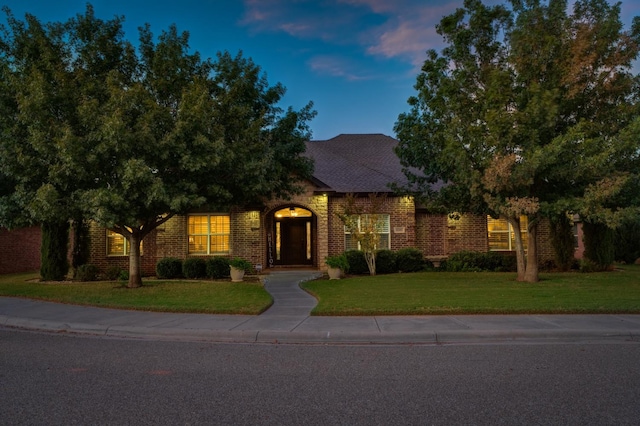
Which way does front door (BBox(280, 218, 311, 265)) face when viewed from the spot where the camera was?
facing the viewer

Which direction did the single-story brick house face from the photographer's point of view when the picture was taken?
facing the viewer

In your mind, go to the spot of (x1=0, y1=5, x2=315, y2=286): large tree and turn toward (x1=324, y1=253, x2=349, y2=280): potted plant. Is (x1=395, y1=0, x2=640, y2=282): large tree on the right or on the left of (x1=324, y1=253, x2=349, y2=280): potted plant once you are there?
right

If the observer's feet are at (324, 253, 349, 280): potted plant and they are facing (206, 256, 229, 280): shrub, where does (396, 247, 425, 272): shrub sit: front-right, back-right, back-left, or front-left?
back-right

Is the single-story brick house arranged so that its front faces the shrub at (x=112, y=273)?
no

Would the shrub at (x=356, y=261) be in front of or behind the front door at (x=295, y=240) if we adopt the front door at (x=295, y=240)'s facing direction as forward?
in front

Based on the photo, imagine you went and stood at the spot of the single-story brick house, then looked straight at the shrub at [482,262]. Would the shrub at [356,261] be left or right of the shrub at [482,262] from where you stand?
right

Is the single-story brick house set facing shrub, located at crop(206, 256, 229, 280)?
no

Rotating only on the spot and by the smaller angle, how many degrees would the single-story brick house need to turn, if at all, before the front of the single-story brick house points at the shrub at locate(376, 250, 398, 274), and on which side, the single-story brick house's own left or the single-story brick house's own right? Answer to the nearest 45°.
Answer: approximately 45° to the single-story brick house's own left

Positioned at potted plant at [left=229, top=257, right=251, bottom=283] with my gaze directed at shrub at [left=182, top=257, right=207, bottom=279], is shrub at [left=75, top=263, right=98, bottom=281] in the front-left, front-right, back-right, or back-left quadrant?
front-left

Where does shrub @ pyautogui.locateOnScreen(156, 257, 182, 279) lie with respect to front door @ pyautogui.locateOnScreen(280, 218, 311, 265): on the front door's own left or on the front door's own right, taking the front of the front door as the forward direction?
on the front door's own right

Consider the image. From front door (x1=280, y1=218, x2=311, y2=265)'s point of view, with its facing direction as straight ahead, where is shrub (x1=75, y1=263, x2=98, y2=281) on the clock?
The shrub is roughly at 2 o'clock from the front door.

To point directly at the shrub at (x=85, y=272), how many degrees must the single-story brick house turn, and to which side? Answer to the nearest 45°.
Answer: approximately 90° to its right

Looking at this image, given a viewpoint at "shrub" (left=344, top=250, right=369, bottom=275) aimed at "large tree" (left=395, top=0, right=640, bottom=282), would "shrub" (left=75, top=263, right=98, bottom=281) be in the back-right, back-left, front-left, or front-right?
back-right

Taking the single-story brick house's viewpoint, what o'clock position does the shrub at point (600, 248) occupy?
The shrub is roughly at 9 o'clock from the single-story brick house.
